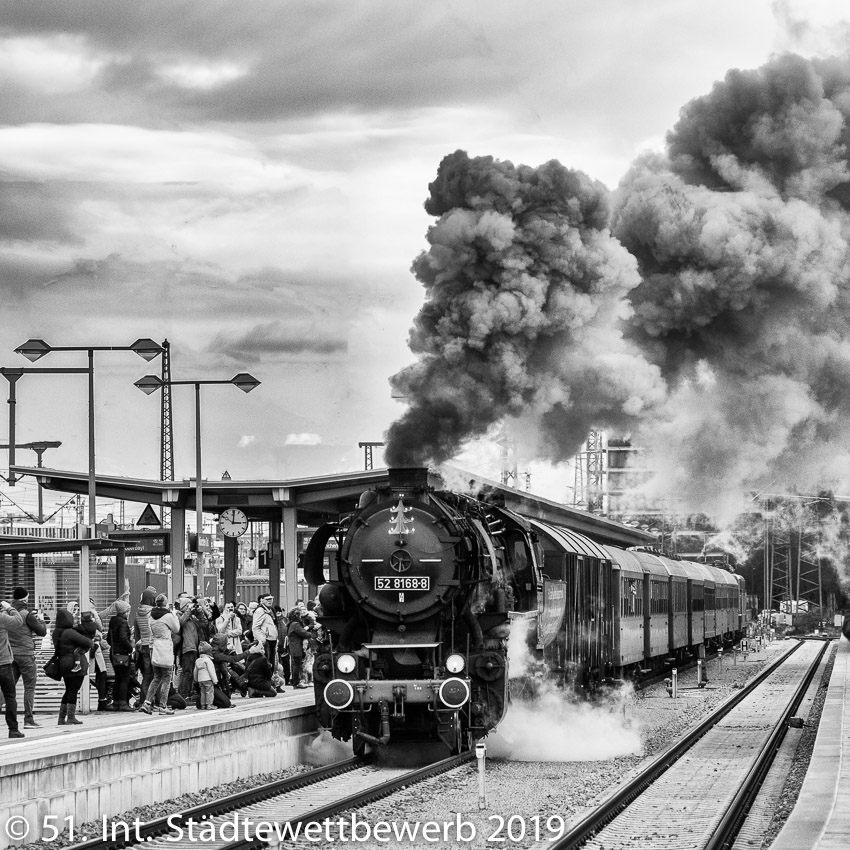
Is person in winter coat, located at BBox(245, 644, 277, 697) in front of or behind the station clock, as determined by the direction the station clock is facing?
in front

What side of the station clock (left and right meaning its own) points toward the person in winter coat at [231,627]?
front

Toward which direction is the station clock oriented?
toward the camera

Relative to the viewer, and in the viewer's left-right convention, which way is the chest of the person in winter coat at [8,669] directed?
facing to the right of the viewer

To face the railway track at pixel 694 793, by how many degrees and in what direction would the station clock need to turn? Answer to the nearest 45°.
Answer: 0° — it already faces it

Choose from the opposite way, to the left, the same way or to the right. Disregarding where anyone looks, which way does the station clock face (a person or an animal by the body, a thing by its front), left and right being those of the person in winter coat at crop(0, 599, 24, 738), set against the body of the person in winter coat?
to the right

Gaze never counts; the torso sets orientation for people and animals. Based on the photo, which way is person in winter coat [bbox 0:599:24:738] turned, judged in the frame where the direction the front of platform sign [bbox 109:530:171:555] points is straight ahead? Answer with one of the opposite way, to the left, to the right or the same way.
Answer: to the left

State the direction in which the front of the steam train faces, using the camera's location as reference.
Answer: facing the viewer and to the left of the viewer

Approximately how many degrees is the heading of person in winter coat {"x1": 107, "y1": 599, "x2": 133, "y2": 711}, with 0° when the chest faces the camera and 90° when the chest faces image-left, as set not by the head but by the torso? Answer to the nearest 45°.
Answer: approximately 270°

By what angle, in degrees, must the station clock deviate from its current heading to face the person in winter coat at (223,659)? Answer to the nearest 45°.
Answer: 0° — it already faces them

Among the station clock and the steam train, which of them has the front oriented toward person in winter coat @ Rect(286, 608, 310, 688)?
the station clock

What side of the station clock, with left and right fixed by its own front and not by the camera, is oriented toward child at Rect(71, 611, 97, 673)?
front

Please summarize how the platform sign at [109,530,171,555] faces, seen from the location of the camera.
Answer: facing the viewer

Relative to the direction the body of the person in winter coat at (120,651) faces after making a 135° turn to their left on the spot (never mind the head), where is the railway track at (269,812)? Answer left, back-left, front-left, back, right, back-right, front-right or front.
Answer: back-left
